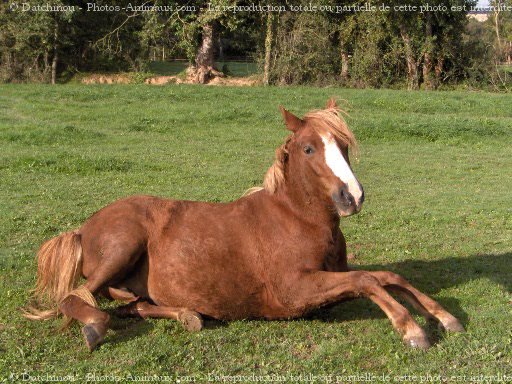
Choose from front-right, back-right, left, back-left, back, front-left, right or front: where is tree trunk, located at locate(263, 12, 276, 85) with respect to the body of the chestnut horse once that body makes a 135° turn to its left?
front-right

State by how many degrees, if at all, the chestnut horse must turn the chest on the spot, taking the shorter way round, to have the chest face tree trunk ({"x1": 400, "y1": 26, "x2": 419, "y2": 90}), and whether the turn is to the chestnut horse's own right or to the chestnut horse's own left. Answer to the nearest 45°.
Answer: approximately 90° to the chestnut horse's own left

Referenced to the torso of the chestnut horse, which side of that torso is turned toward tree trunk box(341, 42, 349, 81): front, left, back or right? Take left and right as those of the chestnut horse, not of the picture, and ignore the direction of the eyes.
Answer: left

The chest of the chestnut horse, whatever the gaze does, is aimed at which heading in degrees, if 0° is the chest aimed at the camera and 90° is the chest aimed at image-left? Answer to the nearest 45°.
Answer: approximately 270°

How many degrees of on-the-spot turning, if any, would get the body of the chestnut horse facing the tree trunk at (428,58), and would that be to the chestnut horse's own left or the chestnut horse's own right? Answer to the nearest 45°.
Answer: approximately 90° to the chestnut horse's own left

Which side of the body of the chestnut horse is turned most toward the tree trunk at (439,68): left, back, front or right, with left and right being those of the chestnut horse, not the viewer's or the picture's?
left
